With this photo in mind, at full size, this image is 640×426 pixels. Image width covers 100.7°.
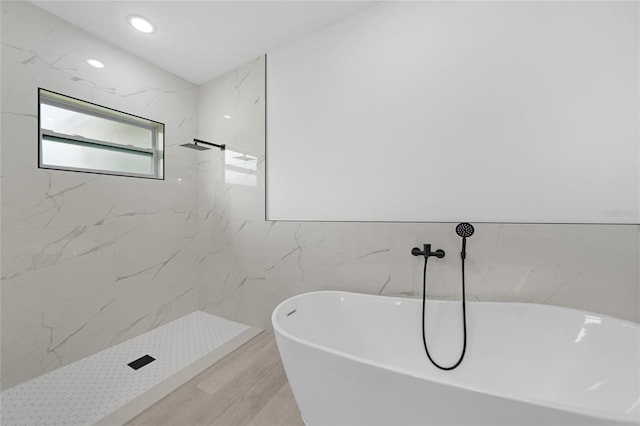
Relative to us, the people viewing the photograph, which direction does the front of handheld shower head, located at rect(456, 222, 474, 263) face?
facing the viewer

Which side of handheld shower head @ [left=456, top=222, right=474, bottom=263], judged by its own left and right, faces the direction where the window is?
right

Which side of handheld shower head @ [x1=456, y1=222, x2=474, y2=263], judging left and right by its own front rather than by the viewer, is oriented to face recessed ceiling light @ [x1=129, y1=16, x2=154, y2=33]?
right
